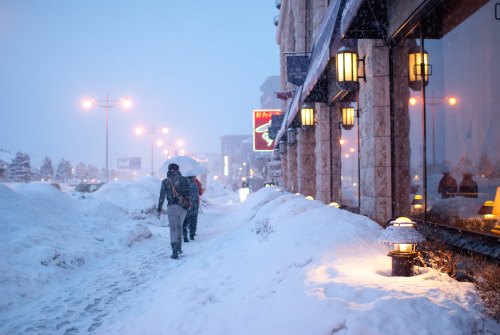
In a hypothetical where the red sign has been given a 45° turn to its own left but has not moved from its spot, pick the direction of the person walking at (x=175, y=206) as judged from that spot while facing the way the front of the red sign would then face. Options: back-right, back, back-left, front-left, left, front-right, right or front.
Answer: front-right

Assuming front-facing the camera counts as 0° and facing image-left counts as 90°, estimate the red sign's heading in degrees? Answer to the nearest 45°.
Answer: approximately 0°

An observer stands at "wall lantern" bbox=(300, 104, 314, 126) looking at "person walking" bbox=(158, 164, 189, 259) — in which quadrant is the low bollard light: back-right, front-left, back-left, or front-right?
front-left

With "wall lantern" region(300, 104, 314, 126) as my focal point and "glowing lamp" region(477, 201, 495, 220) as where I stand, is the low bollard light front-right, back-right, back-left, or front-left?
back-left

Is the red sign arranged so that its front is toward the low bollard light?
yes

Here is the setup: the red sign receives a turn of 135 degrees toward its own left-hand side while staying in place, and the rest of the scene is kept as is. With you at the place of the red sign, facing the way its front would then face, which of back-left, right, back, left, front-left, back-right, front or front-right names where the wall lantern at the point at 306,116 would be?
back-right

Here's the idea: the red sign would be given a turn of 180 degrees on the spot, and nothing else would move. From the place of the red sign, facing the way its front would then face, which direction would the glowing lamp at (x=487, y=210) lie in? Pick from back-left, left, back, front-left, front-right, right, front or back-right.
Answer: back
